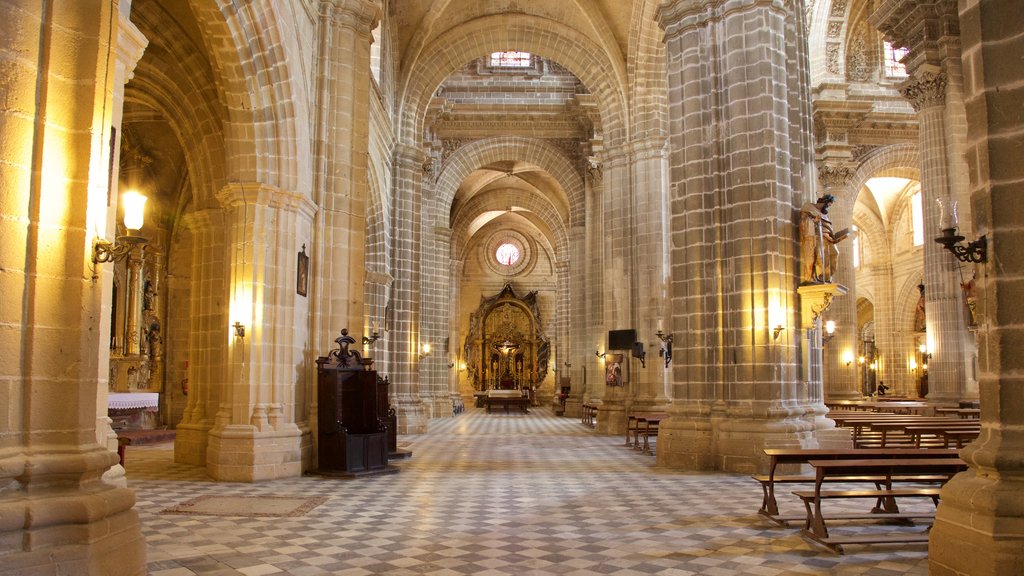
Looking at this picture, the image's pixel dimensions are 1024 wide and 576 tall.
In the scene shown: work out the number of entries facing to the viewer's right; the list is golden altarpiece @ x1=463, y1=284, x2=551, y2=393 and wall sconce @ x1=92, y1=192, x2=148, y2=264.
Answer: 1

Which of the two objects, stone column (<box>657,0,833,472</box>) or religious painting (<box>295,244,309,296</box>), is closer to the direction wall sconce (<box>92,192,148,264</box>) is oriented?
the stone column

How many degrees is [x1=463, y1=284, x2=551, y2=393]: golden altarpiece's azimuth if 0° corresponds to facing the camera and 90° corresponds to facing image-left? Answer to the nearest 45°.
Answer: approximately 0°

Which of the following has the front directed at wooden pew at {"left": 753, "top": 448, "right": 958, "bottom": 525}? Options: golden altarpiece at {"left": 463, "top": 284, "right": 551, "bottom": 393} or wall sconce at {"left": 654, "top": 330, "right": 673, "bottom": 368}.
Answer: the golden altarpiece

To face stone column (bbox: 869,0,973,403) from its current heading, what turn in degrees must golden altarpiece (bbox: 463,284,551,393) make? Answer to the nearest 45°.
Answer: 0° — it already faces it

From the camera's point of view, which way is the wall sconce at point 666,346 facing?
to the viewer's left

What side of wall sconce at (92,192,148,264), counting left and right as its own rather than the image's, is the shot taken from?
right

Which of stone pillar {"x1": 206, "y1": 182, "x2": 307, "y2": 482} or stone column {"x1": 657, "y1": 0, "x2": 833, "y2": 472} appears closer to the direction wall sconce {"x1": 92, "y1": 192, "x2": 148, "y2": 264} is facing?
the stone column

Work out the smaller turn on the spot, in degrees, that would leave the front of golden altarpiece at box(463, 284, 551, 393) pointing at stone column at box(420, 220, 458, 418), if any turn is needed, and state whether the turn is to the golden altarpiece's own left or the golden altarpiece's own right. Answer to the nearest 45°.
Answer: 0° — it already faces it
